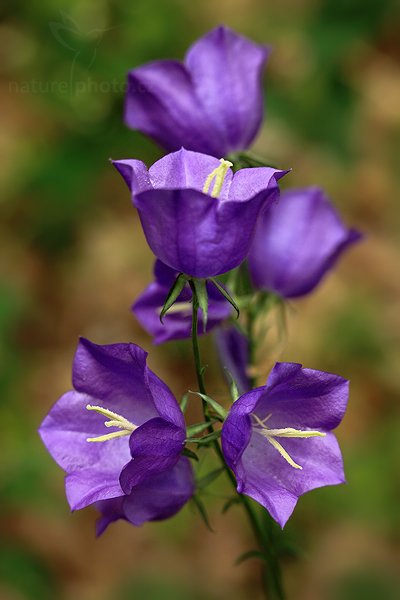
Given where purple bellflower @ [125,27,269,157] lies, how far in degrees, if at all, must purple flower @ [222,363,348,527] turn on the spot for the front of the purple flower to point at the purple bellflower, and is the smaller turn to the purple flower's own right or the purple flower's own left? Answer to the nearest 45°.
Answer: approximately 180°

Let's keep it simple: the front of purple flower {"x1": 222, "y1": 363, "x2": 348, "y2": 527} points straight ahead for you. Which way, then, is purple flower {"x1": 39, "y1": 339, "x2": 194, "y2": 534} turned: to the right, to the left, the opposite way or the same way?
to the right

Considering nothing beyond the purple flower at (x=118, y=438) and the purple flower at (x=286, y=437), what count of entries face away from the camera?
0

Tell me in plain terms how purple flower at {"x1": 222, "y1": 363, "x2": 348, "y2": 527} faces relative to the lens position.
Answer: facing the viewer and to the right of the viewer
